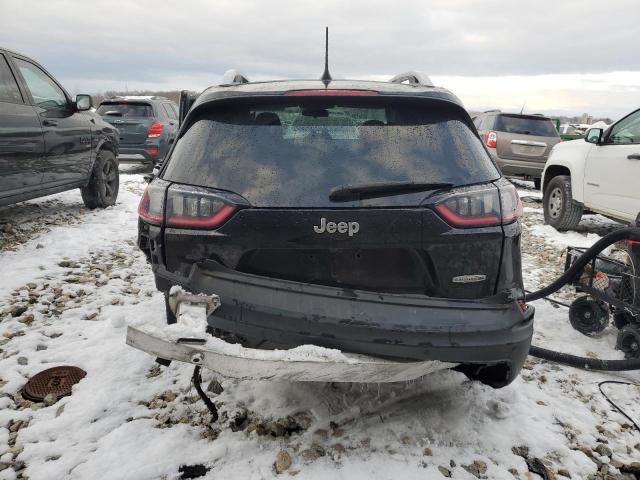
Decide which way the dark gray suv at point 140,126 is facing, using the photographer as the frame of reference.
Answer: facing away from the viewer and to the right of the viewer

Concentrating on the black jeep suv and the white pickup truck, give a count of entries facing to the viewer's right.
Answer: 0

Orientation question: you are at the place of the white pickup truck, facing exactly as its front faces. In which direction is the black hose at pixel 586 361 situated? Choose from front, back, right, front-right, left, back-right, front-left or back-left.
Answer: back-left

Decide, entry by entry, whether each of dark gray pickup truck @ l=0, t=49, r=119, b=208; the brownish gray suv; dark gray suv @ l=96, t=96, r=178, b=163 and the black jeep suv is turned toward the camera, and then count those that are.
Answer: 0

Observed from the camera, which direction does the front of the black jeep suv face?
facing away from the viewer

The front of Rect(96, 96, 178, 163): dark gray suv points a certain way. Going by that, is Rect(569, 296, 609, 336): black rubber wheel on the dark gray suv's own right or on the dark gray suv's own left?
on the dark gray suv's own right

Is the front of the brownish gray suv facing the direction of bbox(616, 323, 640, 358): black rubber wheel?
no

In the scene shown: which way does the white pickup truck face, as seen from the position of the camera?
facing away from the viewer and to the left of the viewer

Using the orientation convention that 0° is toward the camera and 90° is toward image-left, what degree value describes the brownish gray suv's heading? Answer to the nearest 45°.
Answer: approximately 135°

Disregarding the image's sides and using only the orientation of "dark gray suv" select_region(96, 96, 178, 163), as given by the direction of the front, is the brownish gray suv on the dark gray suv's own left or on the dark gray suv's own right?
on the dark gray suv's own right

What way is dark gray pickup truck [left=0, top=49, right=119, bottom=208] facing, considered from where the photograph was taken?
facing away from the viewer and to the right of the viewer
